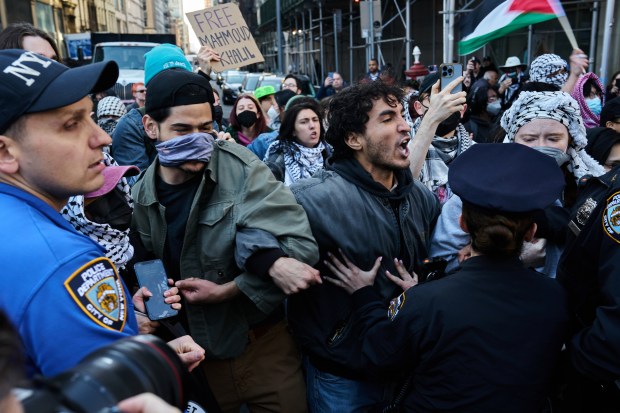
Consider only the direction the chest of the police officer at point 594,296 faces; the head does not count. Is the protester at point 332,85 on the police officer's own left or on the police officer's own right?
on the police officer's own right

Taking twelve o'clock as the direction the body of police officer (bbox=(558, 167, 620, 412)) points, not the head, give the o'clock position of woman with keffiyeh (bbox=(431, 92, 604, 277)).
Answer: The woman with keffiyeh is roughly at 2 o'clock from the police officer.

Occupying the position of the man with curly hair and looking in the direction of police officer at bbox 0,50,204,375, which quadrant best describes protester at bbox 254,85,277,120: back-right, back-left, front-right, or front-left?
back-right

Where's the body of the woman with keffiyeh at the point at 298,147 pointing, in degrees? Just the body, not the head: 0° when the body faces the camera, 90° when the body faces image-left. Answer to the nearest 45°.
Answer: approximately 315°

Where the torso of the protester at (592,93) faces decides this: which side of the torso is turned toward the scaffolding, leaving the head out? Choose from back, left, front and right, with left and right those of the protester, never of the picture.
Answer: back

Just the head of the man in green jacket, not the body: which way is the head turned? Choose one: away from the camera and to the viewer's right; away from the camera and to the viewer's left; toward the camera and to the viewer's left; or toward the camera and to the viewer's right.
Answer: toward the camera and to the viewer's right

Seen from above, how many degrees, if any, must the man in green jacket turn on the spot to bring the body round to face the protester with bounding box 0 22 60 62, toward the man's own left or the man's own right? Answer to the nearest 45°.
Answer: approximately 90° to the man's own right

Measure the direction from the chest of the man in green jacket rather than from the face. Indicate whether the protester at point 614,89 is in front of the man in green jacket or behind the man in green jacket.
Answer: behind
